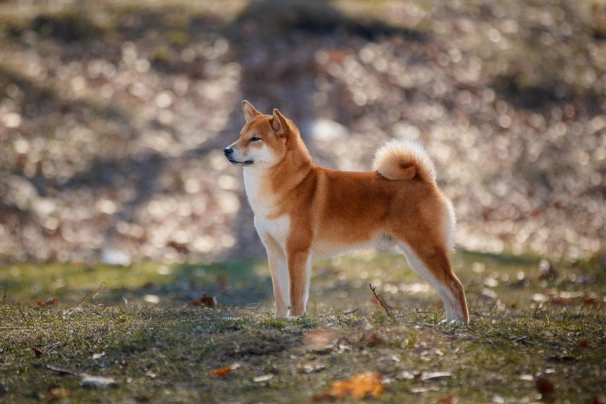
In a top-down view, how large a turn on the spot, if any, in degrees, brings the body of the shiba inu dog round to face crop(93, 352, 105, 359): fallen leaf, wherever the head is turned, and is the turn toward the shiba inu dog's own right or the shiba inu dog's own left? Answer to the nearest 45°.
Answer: approximately 45° to the shiba inu dog's own left

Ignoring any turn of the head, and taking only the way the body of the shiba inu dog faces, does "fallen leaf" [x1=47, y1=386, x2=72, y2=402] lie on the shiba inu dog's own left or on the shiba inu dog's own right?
on the shiba inu dog's own left

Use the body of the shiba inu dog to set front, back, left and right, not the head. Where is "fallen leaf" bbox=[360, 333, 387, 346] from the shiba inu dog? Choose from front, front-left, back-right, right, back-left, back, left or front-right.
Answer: left

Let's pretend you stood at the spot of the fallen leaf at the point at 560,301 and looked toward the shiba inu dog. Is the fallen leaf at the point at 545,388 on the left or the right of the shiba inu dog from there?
left

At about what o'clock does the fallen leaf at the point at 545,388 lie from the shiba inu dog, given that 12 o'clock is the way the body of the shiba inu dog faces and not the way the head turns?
The fallen leaf is roughly at 8 o'clock from the shiba inu dog.

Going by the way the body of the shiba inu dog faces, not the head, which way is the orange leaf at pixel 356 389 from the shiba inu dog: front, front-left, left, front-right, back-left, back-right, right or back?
left

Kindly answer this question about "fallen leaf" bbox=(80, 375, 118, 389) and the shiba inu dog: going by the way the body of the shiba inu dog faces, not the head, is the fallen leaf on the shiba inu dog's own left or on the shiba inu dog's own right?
on the shiba inu dog's own left

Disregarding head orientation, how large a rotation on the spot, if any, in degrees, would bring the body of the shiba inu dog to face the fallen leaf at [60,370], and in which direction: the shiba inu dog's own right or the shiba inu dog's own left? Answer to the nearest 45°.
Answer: approximately 45° to the shiba inu dog's own left

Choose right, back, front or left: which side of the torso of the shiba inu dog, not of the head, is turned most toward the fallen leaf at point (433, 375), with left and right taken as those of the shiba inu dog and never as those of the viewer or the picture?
left

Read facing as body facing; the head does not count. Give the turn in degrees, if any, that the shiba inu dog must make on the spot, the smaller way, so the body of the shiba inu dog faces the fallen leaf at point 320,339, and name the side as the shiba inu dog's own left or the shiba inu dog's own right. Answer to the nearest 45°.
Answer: approximately 90° to the shiba inu dog's own left

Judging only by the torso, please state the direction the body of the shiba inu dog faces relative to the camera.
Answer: to the viewer's left

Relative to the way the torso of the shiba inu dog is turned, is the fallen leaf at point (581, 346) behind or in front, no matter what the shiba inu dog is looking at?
behind
